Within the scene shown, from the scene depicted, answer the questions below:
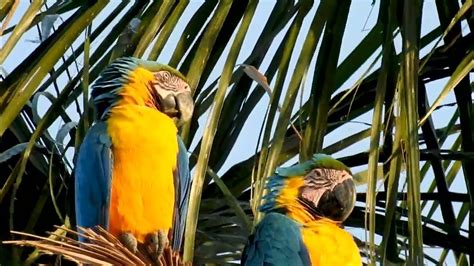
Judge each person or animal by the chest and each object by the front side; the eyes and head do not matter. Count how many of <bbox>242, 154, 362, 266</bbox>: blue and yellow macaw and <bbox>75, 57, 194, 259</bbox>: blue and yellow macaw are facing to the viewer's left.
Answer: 0

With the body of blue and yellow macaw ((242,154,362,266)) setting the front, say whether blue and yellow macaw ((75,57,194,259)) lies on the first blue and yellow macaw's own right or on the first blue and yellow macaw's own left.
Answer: on the first blue and yellow macaw's own right

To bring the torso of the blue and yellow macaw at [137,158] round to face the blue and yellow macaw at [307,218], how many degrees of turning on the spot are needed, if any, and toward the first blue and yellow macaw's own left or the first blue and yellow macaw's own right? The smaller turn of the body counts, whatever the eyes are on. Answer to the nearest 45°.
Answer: approximately 45° to the first blue and yellow macaw's own left

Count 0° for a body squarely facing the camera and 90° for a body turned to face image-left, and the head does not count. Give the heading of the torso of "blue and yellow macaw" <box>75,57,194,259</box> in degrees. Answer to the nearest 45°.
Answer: approximately 315°

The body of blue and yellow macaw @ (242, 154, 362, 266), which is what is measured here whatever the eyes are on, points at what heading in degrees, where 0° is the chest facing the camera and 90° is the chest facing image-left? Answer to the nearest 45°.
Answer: approximately 315°
